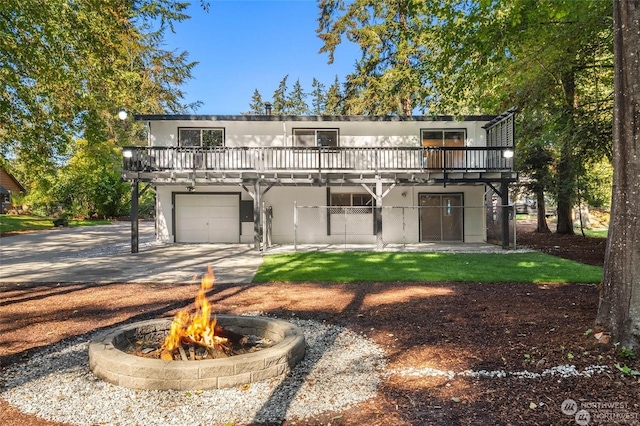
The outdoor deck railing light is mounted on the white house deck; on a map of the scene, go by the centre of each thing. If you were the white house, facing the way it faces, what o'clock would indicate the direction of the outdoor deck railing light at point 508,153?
The outdoor deck railing light is roughly at 10 o'clock from the white house.

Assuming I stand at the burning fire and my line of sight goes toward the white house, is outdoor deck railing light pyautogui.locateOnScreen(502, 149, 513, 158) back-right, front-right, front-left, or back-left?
front-right

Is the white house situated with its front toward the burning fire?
yes

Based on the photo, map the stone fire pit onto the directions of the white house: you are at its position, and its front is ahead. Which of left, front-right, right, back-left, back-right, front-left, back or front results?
front

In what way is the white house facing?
toward the camera

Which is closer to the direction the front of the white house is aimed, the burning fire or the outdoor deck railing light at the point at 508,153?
the burning fire
